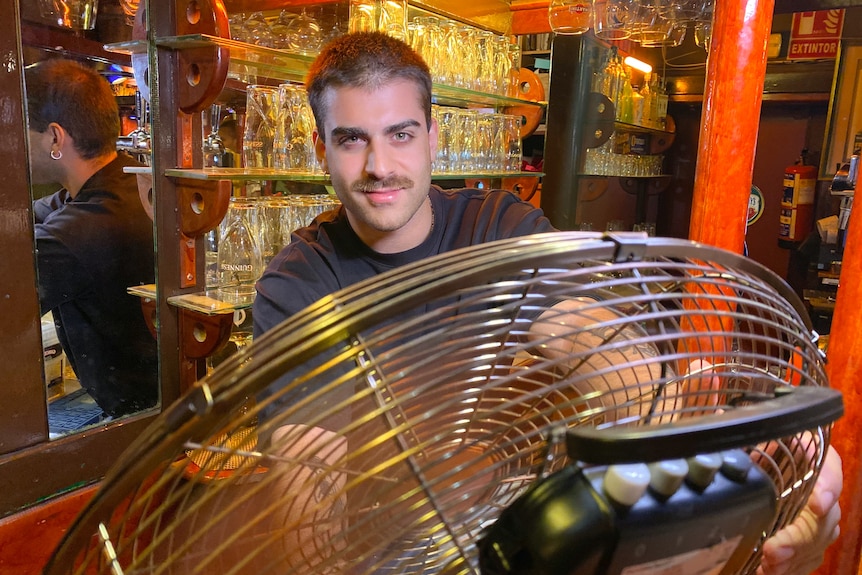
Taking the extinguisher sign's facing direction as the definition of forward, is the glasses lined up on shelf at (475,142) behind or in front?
in front

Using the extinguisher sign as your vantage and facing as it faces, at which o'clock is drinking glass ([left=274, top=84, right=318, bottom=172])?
The drinking glass is roughly at 1 o'clock from the extinguisher sign.

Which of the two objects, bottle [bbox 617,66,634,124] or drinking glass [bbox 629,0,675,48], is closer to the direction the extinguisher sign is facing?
the drinking glass

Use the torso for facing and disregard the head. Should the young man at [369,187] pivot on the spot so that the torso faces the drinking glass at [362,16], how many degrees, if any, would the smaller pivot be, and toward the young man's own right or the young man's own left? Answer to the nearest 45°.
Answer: approximately 180°

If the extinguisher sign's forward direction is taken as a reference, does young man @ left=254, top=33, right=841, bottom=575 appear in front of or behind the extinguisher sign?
in front

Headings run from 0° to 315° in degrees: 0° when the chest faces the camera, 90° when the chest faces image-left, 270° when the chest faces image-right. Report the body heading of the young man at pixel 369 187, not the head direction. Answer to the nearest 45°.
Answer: approximately 0°
